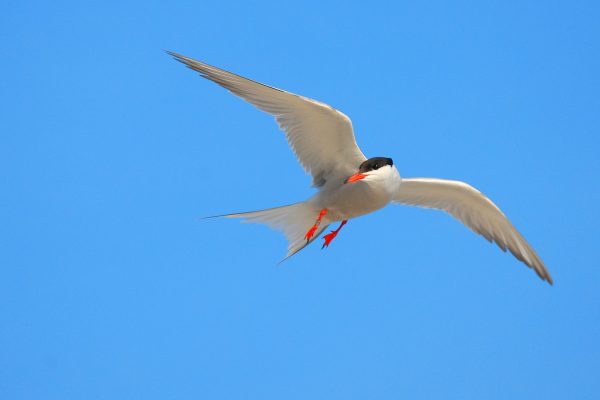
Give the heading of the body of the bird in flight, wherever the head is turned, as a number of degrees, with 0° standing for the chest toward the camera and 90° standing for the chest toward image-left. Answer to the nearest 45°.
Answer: approximately 315°
